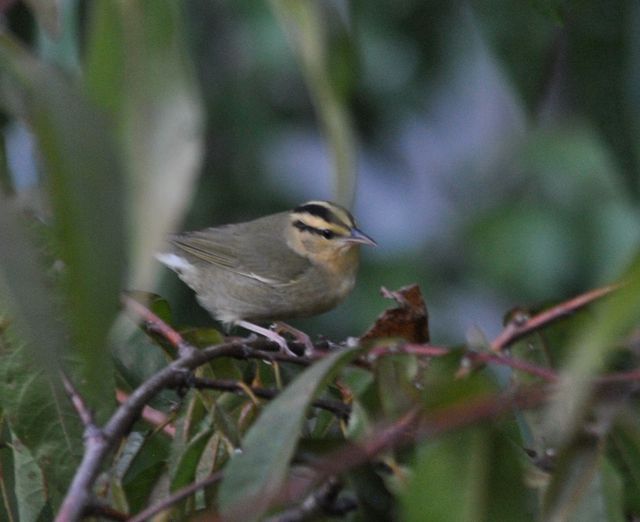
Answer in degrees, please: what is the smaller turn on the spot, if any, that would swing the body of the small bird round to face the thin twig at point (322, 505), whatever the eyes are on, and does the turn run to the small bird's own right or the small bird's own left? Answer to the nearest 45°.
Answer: approximately 90° to the small bird's own right

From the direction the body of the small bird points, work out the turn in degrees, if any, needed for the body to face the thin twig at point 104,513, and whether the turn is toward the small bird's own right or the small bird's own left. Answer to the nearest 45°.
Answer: approximately 90° to the small bird's own right

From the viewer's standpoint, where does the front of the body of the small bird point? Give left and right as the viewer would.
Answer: facing to the right of the viewer
